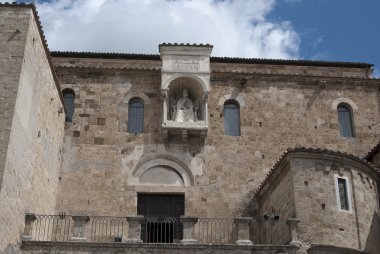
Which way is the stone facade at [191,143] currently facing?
toward the camera

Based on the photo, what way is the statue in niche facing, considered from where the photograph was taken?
facing the viewer
